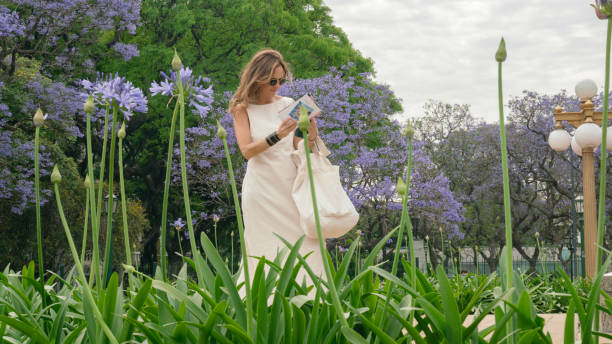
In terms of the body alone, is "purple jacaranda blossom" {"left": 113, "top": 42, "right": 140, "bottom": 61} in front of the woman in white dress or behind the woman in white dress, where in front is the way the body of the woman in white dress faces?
behind

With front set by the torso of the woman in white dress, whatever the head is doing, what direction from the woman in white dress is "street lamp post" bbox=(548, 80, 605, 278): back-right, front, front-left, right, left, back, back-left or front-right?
left

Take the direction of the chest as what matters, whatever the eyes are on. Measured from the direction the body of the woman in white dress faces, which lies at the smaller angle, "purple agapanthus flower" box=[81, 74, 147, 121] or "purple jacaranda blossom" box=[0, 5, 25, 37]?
the purple agapanthus flower

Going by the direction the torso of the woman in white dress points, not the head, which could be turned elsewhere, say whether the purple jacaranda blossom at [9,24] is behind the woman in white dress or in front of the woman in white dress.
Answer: behind

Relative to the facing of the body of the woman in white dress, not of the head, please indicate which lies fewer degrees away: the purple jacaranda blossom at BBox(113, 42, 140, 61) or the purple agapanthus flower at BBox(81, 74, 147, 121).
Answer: the purple agapanthus flower

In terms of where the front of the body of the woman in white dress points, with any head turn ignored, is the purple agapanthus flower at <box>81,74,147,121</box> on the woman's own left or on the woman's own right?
on the woman's own right

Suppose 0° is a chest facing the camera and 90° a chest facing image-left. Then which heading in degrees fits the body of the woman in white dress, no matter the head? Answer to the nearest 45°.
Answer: approximately 315°
